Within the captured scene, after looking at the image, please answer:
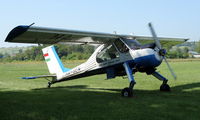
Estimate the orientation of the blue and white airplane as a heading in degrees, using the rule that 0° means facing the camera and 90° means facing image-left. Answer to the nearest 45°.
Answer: approximately 315°
